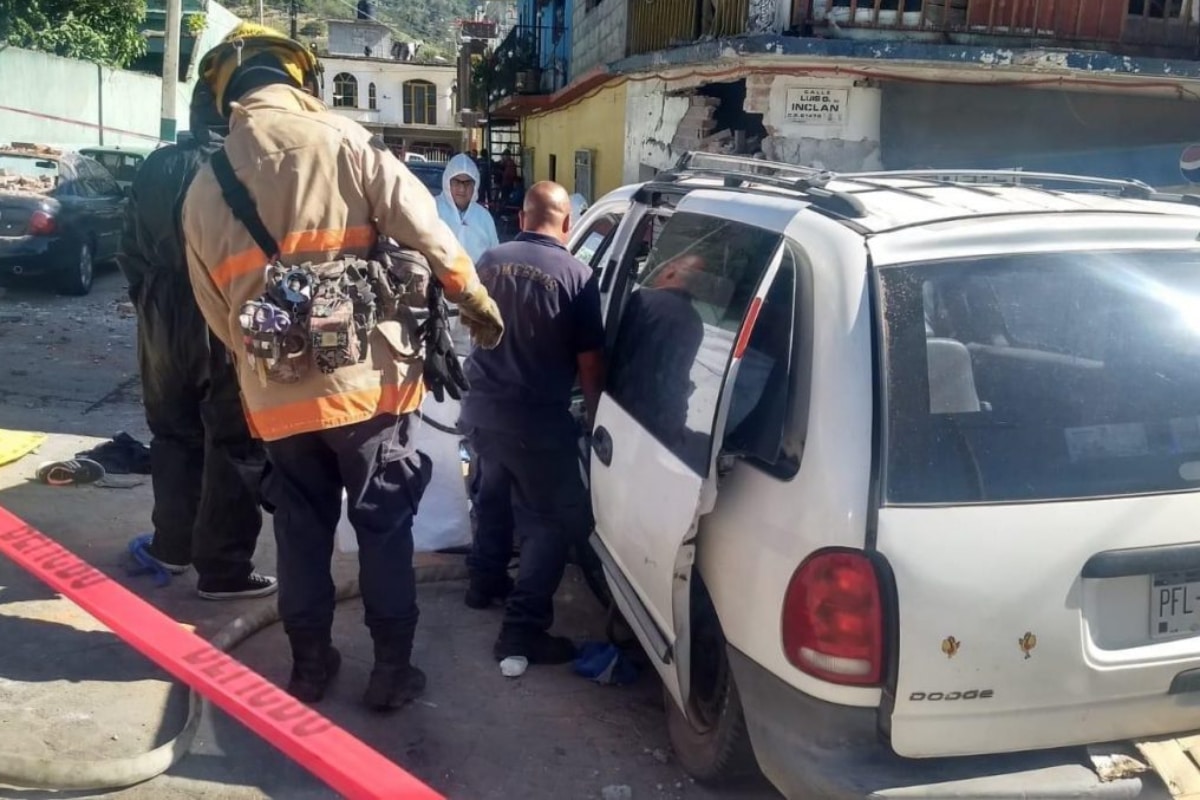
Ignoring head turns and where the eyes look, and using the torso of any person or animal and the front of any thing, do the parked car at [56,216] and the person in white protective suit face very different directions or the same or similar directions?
very different directions

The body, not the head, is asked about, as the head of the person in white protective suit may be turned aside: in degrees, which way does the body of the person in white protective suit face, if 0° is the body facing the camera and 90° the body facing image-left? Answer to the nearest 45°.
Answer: approximately 0°

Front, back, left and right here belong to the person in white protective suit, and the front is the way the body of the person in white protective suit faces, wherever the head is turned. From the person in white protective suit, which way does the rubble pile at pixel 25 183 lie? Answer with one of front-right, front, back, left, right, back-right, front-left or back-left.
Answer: back-right

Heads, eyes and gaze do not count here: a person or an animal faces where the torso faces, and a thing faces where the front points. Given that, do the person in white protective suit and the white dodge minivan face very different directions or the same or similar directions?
very different directions

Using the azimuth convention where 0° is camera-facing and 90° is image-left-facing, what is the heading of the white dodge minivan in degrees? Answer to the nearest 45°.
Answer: approximately 135°

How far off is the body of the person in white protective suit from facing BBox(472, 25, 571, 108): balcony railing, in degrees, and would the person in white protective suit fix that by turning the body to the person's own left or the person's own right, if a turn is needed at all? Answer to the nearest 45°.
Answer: approximately 180°

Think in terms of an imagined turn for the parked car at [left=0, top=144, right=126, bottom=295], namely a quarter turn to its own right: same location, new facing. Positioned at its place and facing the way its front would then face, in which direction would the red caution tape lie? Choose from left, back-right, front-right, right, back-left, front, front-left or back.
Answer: front-right

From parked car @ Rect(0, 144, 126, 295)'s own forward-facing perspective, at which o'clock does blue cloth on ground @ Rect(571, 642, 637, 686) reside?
The blue cloth on ground is roughly at 4 o'clock from the parked car.

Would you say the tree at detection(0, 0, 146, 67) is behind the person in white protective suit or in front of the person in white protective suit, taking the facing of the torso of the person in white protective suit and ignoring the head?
behind

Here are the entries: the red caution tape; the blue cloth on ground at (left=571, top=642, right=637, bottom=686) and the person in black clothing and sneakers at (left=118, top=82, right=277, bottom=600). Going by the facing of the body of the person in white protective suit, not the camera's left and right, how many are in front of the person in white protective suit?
3
